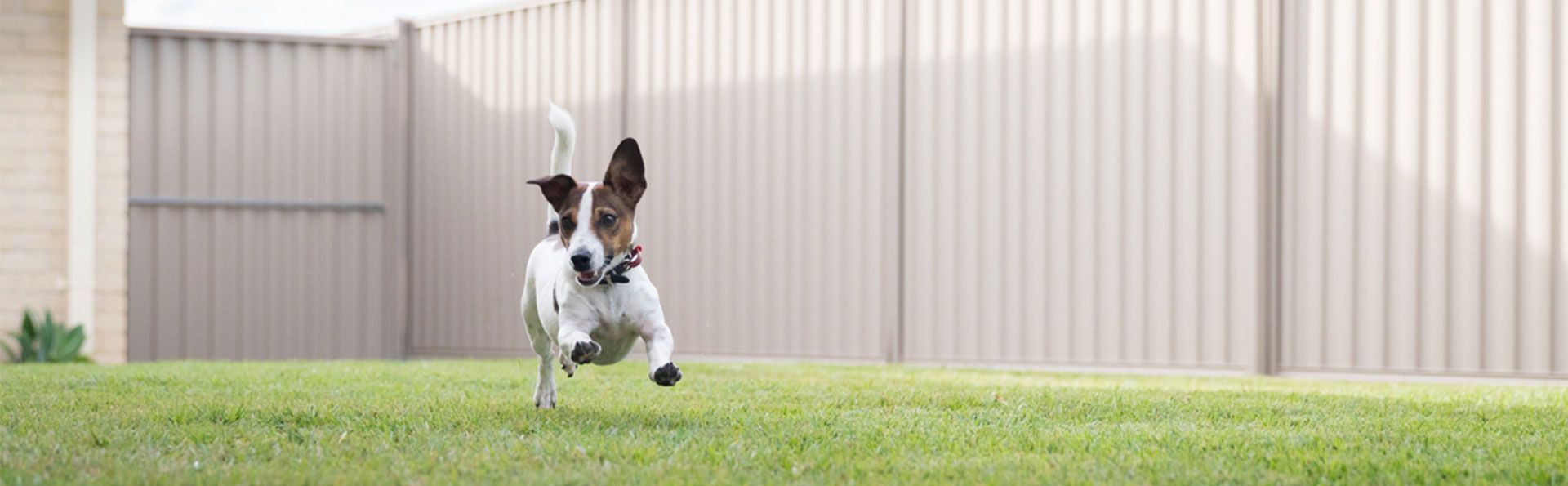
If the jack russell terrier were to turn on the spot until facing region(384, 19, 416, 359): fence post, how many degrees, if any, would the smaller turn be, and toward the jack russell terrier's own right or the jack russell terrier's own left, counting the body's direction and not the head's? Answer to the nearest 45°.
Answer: approximately 135° to the jack russell terrier's own left

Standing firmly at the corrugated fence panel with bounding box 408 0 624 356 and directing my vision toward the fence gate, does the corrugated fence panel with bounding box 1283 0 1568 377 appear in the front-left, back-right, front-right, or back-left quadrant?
back-left

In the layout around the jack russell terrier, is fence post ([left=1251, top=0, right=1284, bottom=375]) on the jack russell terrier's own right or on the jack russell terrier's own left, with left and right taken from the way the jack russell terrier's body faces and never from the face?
on the jack russell terrier's own left

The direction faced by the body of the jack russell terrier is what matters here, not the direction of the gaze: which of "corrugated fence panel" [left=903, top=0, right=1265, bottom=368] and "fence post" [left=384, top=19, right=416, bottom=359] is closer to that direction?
the corrugated fence panel

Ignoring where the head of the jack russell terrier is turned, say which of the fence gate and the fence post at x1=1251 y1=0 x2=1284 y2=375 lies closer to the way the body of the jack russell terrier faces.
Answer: the fence post

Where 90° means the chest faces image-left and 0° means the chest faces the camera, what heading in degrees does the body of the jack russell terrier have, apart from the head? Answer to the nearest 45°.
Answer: approximately 315°

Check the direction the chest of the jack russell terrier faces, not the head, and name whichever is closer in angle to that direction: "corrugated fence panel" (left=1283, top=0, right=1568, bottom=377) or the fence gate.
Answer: the corrugated fence panel
